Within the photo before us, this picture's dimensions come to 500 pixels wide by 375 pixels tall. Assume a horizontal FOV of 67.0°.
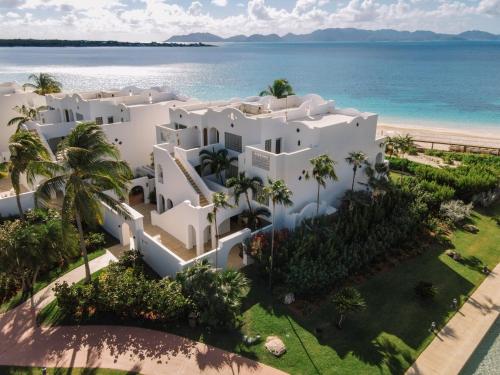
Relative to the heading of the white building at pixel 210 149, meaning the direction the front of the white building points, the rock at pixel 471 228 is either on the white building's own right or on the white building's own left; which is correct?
on the white building's own left

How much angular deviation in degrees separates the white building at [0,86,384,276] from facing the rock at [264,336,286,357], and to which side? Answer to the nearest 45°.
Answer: approximately 45° to its left

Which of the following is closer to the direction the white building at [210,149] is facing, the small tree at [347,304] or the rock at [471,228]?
the small tree

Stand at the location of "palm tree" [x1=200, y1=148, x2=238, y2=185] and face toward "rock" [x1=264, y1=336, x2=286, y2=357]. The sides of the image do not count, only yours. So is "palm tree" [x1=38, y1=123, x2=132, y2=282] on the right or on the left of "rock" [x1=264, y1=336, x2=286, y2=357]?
right

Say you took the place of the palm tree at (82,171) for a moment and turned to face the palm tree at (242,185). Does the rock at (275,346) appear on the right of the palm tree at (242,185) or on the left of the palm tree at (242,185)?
right

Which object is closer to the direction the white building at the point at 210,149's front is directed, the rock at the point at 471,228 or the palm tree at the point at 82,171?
the palm tree

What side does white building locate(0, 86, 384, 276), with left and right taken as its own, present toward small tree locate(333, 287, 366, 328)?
left

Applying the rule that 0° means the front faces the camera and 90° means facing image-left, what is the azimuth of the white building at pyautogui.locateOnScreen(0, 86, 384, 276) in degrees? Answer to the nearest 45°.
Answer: approximately 45°

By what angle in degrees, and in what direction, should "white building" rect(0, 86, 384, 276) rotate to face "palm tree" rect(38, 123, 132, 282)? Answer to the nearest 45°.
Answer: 0° — it already faces it
